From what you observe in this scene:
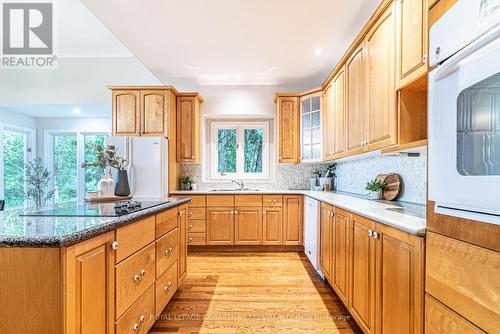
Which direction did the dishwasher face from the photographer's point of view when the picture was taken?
facing to the left of the viewer

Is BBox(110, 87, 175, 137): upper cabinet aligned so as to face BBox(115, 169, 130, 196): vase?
yes

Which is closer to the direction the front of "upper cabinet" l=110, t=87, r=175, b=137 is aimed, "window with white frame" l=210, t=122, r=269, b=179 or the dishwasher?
the dishwasher

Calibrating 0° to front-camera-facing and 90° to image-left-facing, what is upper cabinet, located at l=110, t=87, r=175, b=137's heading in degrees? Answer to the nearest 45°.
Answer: approximately 0°

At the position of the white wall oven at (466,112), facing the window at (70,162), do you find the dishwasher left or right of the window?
right

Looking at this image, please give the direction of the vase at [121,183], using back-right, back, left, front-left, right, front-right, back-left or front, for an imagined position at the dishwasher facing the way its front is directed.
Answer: front-left

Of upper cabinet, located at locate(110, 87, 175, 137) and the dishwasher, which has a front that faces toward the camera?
the upper cabinet

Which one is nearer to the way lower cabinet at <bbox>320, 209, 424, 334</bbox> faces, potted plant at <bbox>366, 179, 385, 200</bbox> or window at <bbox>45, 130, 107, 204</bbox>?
the window

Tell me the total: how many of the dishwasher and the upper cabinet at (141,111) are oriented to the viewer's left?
1

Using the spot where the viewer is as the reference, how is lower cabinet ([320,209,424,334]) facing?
facing the viewer and to the left of the viewer

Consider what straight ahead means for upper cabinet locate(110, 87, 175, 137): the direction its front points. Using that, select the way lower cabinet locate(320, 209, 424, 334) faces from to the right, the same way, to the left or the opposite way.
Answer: to the right

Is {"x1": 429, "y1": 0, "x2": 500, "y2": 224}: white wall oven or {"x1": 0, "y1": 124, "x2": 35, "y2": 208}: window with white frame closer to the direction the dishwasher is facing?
the window with white frame
